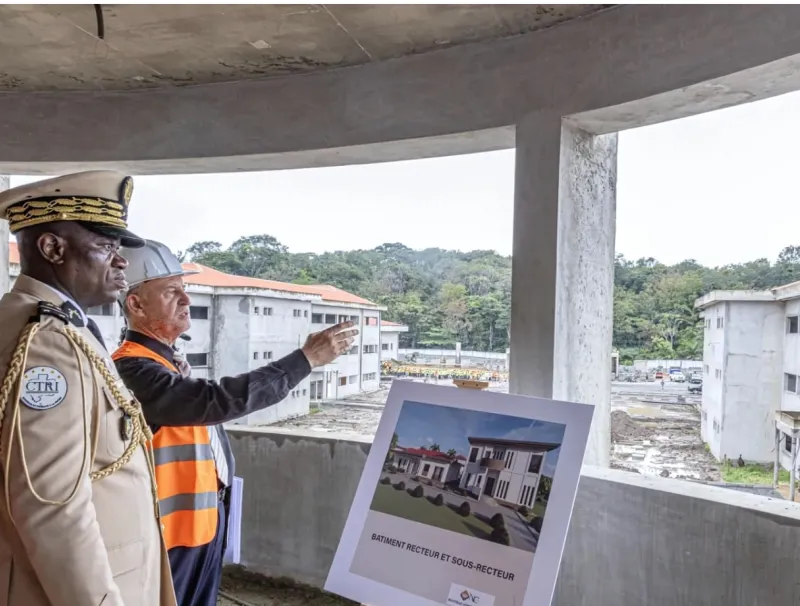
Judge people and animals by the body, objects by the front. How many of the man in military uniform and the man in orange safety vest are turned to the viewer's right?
2

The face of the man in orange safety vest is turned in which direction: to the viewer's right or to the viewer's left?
to the viewer's right

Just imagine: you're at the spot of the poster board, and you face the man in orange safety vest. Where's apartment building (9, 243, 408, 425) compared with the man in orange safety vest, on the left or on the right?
right

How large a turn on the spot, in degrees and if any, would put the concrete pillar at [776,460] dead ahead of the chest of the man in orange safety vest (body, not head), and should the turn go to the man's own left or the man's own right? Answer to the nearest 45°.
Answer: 0° — they already face it

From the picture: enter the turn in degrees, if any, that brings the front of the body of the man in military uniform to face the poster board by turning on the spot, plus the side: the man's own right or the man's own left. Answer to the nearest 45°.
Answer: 0° — they already face it

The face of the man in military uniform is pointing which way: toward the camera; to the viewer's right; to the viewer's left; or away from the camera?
to the viewer's right

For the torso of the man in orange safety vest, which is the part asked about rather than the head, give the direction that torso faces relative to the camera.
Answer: to the viewer's right

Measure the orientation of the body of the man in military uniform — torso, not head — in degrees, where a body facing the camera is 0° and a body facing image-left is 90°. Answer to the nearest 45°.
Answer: approximately 270°

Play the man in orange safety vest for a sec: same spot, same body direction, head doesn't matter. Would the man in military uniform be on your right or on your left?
on your right

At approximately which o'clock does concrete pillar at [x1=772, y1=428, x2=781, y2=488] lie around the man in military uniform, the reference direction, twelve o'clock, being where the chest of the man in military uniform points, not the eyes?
The concrete pillar is roughly at 12 o'clock from the man in military uniform.

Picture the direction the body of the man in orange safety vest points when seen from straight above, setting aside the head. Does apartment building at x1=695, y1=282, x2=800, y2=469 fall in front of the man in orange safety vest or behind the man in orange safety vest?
in front
